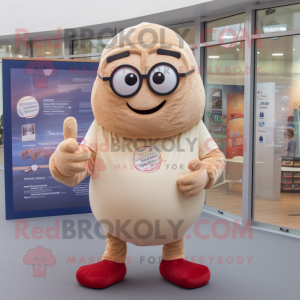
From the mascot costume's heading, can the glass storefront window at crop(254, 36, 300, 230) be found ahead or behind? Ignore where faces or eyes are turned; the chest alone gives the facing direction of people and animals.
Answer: behind

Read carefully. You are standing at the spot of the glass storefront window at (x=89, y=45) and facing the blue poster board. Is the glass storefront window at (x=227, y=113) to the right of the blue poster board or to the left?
left

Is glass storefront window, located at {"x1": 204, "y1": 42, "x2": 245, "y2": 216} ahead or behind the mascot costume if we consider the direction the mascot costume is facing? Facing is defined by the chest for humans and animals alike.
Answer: behind

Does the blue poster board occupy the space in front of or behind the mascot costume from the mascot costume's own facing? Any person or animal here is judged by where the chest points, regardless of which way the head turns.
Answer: behind

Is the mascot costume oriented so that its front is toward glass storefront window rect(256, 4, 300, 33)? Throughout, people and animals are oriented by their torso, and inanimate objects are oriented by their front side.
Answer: no

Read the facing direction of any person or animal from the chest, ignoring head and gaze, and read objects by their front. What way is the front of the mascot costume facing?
toward the camera

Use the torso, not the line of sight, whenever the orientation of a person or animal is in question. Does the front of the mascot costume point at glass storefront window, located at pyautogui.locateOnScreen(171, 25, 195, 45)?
no

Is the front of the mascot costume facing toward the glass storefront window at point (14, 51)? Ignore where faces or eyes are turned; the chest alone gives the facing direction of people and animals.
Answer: no

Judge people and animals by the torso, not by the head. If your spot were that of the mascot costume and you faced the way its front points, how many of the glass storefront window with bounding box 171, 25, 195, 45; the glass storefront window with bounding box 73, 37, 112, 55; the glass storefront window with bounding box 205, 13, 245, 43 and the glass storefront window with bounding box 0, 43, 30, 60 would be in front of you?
0

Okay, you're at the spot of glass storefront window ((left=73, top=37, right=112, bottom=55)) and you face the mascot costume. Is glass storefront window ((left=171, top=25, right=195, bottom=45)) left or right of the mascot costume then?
left

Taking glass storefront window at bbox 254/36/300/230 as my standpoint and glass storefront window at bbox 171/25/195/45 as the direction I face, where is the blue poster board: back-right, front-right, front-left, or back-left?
front-left

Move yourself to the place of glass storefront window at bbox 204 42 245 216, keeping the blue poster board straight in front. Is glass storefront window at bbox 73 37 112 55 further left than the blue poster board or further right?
right

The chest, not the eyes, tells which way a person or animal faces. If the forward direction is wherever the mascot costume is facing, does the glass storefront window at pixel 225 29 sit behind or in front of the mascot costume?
behind
